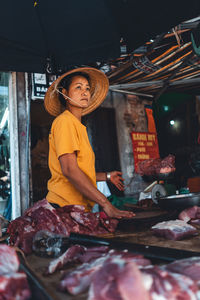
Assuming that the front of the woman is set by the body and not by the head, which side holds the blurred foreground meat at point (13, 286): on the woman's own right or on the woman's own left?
on the woman's own right

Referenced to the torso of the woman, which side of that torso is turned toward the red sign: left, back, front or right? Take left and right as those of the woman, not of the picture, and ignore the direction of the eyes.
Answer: left

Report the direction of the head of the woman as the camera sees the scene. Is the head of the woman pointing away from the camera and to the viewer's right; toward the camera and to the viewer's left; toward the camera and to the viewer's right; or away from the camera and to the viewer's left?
toward the camera and to the viewer's right

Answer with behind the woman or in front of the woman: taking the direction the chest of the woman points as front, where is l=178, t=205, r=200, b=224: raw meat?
in front
